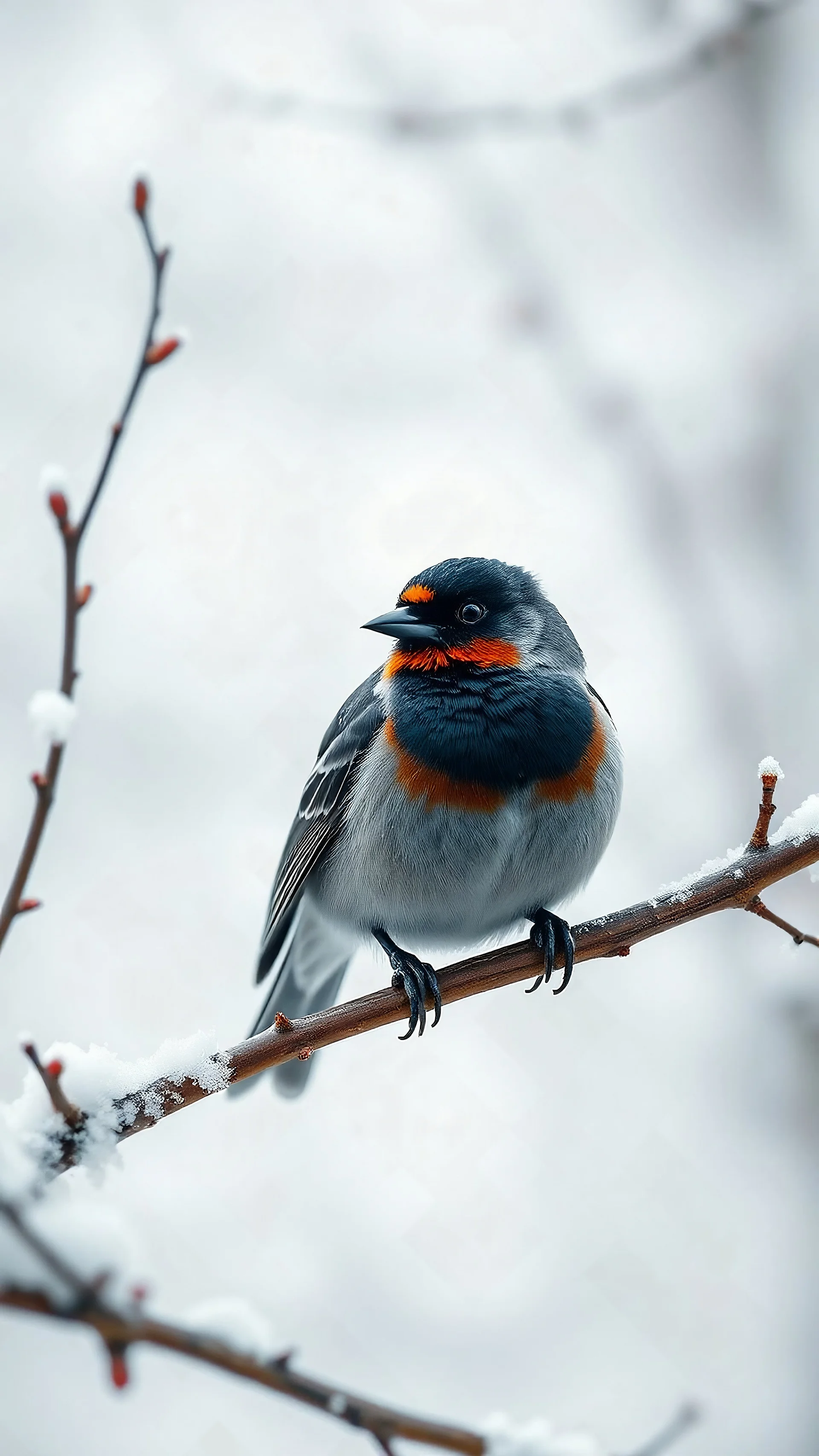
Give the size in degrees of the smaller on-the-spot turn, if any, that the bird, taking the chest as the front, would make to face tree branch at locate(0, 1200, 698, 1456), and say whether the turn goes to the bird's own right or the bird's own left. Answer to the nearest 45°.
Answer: approximately 45° to the bird's own right

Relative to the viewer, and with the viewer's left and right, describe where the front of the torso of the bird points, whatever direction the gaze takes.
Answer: facing the viewer and to the right of the viewer
